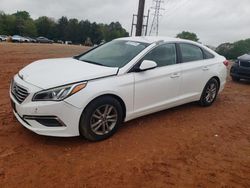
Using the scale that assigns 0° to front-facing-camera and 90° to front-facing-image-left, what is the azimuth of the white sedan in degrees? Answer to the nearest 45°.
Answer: approximately 45°

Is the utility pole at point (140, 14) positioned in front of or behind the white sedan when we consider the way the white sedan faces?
behind
